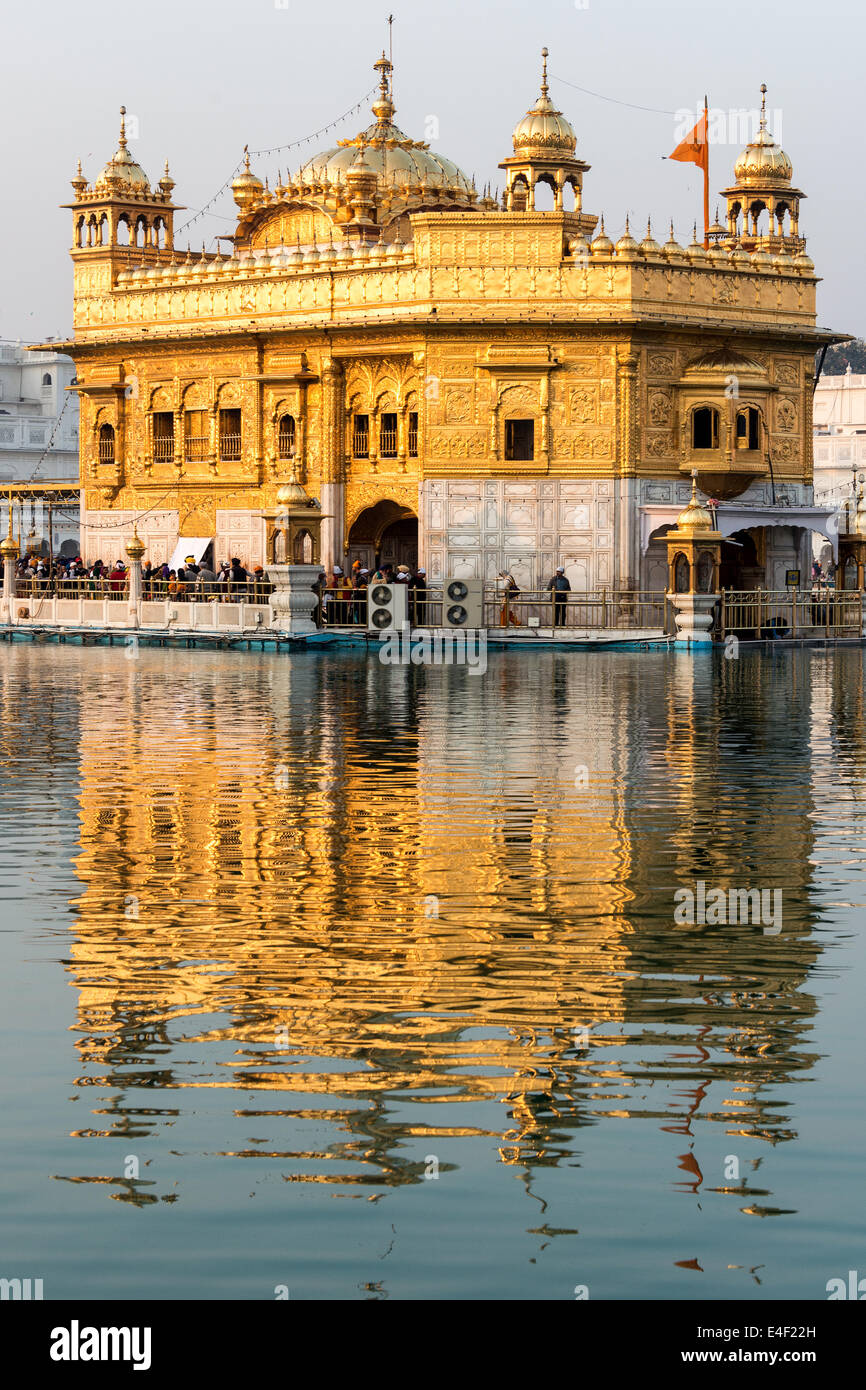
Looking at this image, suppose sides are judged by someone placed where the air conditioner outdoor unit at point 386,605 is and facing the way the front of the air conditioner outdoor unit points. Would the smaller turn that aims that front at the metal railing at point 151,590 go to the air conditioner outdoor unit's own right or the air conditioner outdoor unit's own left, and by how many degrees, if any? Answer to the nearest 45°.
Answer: approximately 135° to the air conditioner outdoor unit's own right

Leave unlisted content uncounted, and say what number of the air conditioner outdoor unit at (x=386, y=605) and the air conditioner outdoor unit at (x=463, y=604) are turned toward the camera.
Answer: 2

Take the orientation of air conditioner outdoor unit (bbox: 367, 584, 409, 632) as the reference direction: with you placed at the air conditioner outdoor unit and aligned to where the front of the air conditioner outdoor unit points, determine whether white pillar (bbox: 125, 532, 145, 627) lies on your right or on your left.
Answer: on your right

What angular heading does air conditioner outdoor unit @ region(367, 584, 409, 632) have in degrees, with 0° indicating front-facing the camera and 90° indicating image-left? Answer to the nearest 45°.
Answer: approximately 0°

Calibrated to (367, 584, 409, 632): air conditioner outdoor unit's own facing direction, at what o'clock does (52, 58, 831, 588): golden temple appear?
The golden temple is roughly at 7 o'clock from the air conditioner outdoor unit.
